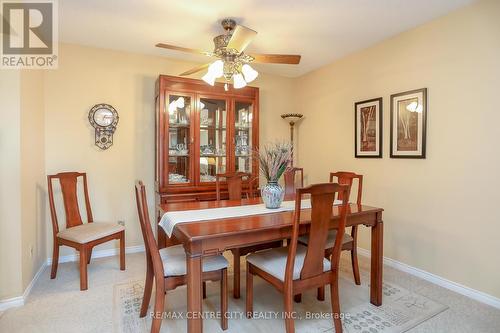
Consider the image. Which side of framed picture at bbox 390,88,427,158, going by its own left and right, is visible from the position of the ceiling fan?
front

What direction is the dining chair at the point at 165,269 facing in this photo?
to the viewer's right

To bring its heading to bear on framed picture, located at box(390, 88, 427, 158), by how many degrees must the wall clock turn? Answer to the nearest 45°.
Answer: approximately 45° to its left

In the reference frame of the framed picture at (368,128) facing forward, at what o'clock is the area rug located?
The area rug is roughly at 11 o'clock from the framed picture.

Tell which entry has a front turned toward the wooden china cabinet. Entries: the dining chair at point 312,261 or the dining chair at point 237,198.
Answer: the dining chair at point 312,261

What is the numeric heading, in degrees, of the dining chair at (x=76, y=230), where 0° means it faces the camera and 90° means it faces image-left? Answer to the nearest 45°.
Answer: approximately 315°

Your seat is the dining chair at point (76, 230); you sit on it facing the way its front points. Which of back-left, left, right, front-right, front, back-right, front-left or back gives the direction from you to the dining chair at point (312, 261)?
front

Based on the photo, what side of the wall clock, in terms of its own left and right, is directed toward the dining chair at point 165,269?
front

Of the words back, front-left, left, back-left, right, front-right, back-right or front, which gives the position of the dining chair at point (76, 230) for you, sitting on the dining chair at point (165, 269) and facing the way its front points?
back-left

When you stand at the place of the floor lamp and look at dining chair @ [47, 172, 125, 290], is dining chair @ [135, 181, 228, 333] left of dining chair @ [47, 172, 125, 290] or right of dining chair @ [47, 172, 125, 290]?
left

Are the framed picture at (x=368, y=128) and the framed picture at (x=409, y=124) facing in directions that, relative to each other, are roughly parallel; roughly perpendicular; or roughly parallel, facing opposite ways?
roughly parallel

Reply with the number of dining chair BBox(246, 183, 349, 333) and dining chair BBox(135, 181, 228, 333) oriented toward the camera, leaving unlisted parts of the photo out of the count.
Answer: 0

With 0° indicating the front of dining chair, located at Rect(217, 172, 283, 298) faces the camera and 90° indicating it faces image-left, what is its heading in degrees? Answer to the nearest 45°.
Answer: approximately 315°

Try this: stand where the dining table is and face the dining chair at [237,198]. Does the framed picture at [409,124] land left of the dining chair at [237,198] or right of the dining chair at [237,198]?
right

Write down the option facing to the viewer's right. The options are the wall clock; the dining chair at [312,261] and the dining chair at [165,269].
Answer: the dining chair at [165,269]

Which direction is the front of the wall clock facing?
toward the camera

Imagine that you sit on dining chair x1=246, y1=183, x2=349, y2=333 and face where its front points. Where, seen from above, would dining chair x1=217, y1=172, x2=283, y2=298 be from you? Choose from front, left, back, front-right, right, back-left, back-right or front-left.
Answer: front
